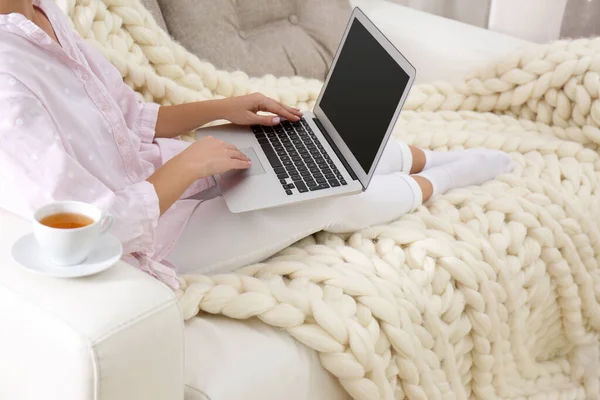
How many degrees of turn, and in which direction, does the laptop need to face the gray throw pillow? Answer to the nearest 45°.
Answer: approximately 90° to its right

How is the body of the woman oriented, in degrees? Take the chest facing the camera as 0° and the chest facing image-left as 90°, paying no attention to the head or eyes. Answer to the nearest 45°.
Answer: approximately 270°

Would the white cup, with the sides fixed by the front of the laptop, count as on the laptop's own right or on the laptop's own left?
on the laptop's own left

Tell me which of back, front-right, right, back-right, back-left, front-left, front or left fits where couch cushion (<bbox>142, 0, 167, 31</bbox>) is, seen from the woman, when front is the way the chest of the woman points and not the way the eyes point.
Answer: left

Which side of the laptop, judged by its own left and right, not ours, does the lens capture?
left
